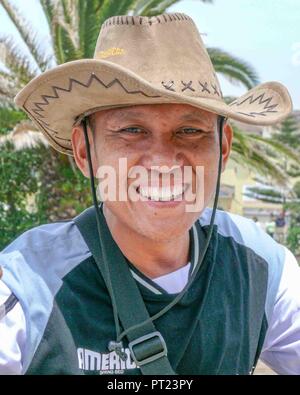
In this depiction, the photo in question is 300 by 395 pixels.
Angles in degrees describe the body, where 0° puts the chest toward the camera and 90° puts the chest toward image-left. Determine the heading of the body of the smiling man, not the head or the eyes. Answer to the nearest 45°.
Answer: approximately 0°

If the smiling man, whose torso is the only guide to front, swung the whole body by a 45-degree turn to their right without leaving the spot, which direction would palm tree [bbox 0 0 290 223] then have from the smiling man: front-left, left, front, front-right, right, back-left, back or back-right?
back-right
